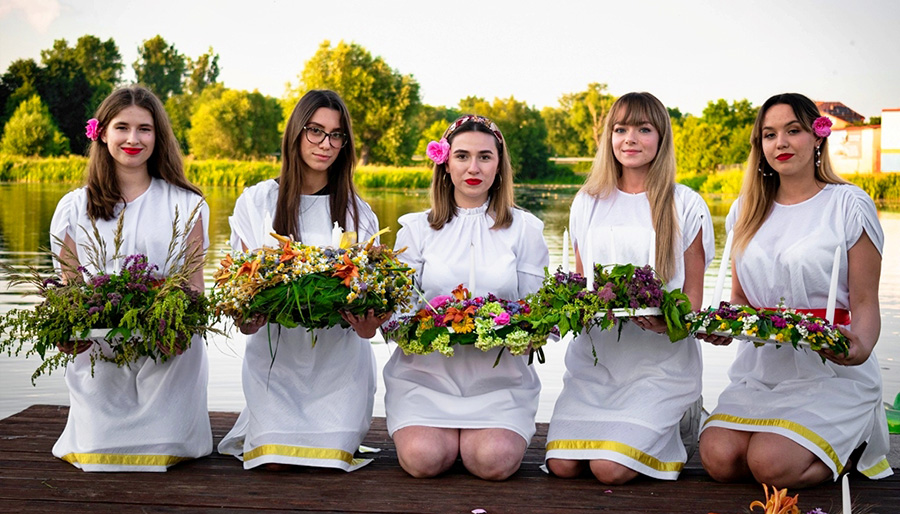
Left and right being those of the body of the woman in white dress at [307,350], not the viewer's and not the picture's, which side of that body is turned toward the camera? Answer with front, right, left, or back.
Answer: front

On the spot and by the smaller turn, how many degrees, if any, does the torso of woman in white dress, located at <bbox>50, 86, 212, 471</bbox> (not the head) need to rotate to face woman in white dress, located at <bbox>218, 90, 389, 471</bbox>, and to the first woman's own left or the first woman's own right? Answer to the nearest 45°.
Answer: approximately 90° to the first woman's own left

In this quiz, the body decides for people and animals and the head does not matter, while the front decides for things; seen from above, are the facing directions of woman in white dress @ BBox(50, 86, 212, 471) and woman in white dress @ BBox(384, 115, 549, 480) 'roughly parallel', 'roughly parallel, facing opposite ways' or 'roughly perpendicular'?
roughly parallel

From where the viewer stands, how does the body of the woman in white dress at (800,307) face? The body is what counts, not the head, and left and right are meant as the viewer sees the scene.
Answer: facing the viewer and to the left of the viewer

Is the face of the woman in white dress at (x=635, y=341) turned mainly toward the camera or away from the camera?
toward the camera

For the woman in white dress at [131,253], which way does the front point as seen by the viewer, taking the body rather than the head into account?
toward the camera

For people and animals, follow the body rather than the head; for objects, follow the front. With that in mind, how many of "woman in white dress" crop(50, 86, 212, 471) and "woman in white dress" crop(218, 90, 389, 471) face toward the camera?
2

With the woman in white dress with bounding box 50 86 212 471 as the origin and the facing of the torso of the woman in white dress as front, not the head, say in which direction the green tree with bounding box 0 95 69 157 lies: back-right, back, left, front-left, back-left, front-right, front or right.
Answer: back

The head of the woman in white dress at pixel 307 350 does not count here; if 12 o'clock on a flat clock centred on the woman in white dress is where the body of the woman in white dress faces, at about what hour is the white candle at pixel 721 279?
The white candle is roughly at 10 o'clock from the woman in white dress.

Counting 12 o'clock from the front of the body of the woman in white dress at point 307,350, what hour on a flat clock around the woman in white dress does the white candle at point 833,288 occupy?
The white candle is roughly at 10 o'clock from the woman in white dress.

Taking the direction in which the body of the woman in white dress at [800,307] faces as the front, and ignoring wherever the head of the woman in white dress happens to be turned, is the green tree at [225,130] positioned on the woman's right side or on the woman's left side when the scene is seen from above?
on the woman's right side

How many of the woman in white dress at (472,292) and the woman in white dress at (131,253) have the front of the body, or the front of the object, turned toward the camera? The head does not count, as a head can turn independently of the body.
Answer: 2
